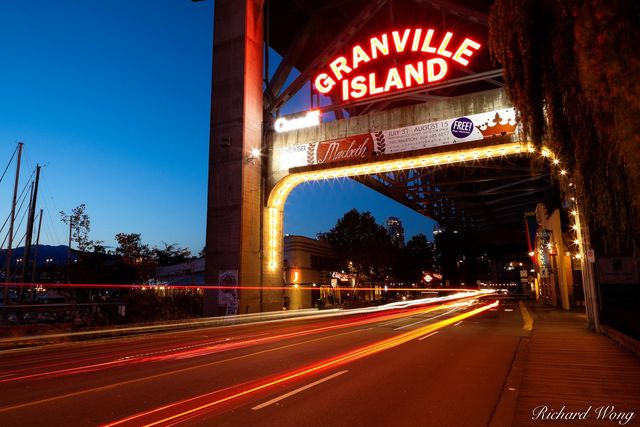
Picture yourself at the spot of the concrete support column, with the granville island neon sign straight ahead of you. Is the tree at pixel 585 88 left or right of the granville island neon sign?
right

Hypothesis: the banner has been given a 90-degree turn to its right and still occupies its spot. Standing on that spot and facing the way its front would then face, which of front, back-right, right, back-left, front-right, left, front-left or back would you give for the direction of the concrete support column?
front

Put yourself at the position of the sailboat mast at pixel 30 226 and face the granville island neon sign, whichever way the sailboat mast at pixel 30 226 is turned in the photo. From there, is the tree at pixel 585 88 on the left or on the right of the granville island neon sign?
right

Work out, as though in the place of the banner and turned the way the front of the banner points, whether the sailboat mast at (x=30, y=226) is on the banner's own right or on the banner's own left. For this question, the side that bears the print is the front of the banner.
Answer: on the banner's own right

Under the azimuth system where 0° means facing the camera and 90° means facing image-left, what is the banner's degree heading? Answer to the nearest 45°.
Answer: approximately 0°
